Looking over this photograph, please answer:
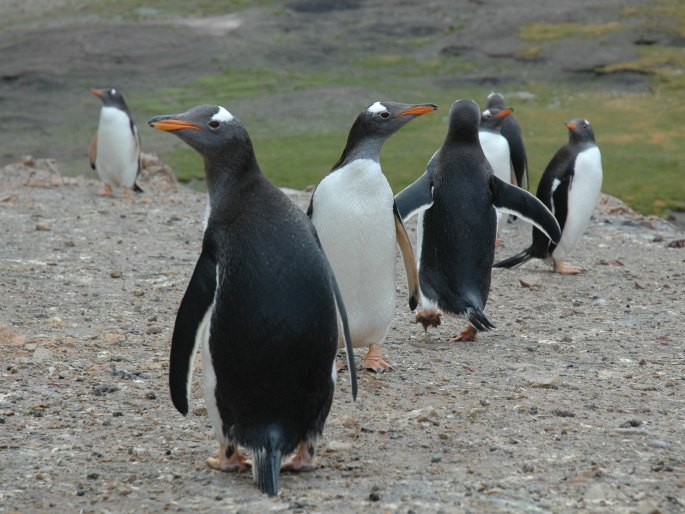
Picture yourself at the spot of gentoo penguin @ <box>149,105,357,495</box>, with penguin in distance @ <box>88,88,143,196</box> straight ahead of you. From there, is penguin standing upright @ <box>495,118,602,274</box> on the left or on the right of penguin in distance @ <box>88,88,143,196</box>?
right

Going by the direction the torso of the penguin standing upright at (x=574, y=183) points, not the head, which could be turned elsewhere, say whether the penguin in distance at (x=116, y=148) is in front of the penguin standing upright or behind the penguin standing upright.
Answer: behind

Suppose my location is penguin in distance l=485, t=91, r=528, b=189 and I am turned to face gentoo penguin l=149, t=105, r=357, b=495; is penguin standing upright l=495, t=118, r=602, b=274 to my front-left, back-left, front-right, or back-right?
front-left

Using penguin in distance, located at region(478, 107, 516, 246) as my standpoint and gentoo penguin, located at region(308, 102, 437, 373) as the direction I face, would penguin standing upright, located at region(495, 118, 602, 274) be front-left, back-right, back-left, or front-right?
front-left

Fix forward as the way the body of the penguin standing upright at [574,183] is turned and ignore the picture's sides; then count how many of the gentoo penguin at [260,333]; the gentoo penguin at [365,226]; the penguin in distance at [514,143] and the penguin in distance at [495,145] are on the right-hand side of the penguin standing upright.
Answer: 2

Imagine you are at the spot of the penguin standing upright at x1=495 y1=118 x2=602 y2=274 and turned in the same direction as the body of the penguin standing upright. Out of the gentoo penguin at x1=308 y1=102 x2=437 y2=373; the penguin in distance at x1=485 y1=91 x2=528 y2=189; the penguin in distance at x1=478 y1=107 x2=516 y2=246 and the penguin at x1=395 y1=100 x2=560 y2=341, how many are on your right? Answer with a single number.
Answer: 2
